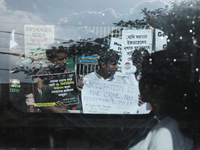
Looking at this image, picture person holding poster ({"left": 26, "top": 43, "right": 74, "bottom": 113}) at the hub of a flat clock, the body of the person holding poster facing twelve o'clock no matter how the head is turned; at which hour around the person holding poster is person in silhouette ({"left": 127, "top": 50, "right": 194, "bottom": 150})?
The person in silhouette is roughly at 11 o'clock from the person holding poster.

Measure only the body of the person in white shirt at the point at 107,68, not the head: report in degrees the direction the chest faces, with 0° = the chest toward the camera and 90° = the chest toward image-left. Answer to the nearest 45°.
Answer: approximately 315°
